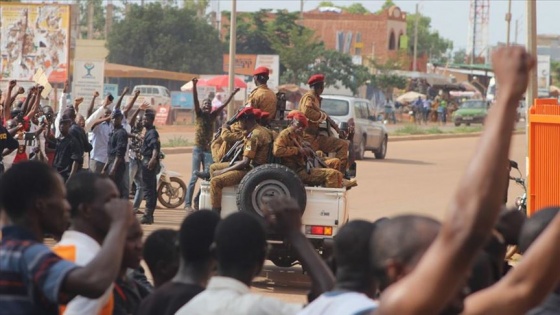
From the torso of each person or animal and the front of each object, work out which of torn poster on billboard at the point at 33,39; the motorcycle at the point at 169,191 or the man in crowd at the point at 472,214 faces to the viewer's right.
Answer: the motorcycle

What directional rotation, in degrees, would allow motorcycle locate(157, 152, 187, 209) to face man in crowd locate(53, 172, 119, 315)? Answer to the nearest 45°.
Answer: approximately 90° to its right

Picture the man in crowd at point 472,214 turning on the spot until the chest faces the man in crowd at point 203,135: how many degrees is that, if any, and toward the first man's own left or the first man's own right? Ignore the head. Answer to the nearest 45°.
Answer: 0° — they already face them

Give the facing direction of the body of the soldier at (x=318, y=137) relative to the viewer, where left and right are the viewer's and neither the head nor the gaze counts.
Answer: facing to the right of the viewer

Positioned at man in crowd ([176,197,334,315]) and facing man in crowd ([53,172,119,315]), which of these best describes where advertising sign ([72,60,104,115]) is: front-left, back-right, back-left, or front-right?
front-right

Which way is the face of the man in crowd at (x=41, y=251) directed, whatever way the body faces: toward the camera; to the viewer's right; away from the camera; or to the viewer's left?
to the viewer's right

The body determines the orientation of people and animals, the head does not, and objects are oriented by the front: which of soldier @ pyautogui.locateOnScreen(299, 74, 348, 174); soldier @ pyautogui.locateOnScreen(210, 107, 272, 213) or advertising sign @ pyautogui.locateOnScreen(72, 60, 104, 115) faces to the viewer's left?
soldier @ pyautogui.locateOnScreen(210, 107, 272, 213)

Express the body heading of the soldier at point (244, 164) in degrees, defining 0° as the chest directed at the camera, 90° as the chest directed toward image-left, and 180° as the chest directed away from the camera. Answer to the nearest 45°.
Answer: approximately 90°

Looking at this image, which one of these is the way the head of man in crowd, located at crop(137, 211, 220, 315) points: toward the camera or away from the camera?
away from the camera

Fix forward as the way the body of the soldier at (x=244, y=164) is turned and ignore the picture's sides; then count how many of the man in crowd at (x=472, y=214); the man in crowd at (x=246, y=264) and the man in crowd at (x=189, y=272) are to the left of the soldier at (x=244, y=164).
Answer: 3

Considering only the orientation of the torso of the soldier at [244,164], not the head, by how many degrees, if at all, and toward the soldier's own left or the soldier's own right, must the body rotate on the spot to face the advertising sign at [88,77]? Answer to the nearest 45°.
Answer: approximately 90° to the soldier's own right

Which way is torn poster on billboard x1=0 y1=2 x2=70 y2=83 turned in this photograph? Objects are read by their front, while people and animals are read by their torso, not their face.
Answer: toward the camera

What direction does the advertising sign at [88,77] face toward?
toward the camera

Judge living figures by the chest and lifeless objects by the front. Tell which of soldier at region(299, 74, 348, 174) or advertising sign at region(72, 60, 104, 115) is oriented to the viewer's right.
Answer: the soldier
